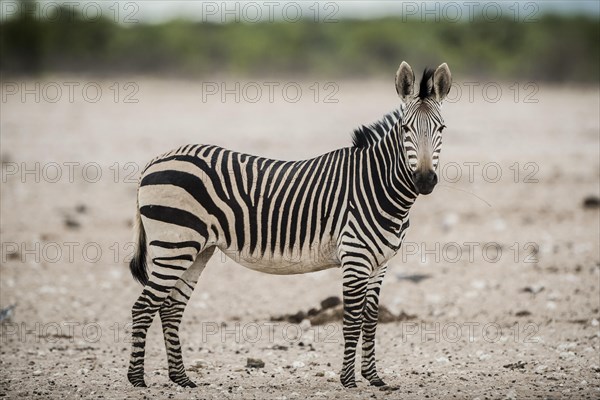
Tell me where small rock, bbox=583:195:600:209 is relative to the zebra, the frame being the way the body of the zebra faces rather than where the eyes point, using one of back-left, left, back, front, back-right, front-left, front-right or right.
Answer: front-left

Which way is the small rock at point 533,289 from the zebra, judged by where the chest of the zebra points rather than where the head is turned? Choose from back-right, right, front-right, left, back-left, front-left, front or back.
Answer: front-left

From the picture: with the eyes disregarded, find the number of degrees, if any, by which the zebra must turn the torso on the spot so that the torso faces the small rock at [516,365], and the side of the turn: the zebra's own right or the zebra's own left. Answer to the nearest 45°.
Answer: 0° — it already faces it

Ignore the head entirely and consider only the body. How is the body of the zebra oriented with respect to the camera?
to the viewer's right

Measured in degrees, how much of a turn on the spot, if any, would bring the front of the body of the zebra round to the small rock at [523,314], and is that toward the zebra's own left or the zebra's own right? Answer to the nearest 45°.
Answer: approximately 45° to the zebra's own left

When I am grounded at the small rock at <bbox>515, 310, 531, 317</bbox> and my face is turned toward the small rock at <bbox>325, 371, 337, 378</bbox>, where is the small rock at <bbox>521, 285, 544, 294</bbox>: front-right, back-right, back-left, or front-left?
back-right

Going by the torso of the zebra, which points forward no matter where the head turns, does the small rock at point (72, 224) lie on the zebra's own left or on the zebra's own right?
on the zebra's own left
